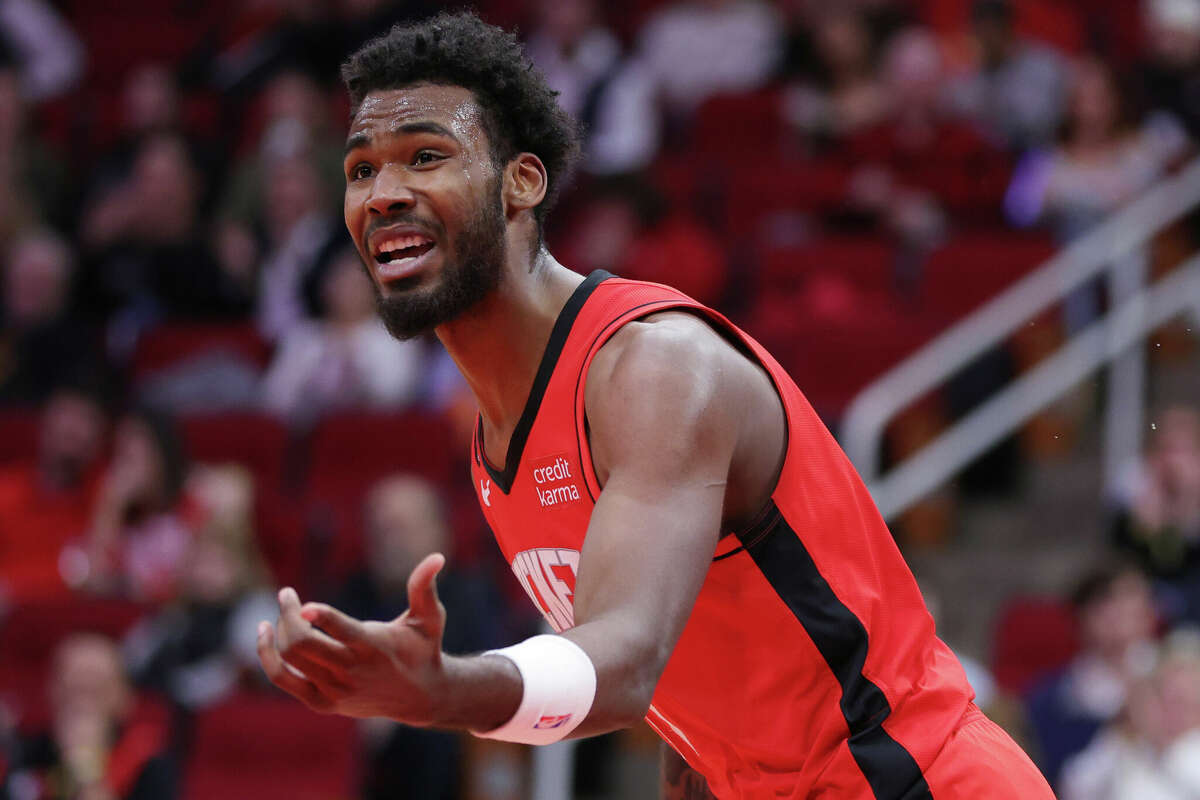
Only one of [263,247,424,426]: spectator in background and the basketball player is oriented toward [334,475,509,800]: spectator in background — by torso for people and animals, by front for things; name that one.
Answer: [263,247,424,426]: spectator in background

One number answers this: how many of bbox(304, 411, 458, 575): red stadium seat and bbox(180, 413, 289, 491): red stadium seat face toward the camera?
2

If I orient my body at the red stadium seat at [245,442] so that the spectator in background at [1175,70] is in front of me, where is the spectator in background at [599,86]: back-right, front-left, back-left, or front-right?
front-left

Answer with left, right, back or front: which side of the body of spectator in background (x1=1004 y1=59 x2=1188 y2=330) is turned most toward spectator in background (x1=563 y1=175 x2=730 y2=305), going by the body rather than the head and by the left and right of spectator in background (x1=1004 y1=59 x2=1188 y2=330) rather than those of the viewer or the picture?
right

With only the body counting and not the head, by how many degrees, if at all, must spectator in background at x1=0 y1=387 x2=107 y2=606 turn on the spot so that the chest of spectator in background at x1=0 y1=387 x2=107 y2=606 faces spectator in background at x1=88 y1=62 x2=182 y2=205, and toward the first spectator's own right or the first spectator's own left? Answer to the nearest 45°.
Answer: approximately 135° to the first spectator's own left

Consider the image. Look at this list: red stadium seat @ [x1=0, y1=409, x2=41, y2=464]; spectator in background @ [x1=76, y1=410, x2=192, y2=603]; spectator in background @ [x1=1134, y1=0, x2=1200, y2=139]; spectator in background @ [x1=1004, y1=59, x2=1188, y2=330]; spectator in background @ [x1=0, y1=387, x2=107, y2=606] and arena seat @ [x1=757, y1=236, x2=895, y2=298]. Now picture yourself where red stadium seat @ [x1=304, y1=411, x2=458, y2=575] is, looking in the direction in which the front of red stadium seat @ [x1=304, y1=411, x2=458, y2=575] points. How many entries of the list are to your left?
3

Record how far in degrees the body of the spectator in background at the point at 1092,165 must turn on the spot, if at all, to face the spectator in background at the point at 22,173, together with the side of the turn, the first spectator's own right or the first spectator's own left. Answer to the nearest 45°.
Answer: approximately 90° to the first spectator's own right

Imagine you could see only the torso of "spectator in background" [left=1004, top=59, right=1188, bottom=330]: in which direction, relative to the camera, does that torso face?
toward the camera

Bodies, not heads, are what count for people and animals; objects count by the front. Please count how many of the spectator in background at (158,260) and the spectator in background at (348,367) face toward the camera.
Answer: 2

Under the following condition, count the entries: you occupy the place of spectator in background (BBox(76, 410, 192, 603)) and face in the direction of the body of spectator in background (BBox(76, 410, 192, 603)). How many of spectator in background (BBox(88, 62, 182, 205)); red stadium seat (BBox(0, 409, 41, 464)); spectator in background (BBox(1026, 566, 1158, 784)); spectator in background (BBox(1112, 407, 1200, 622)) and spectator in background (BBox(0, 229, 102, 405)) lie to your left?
2

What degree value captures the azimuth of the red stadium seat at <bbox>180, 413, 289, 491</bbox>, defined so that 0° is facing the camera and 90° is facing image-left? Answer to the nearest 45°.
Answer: approximately 0°

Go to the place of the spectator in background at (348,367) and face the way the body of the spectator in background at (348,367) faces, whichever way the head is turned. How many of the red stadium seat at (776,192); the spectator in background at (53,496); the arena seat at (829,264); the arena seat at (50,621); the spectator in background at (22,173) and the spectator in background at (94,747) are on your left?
2

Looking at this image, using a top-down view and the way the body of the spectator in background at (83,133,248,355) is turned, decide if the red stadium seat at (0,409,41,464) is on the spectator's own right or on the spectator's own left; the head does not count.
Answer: on the spectator's own right

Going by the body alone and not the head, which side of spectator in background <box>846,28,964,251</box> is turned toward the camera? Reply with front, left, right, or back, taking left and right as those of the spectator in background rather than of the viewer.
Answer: front

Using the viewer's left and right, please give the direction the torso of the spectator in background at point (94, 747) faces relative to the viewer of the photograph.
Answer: facing the viewer
